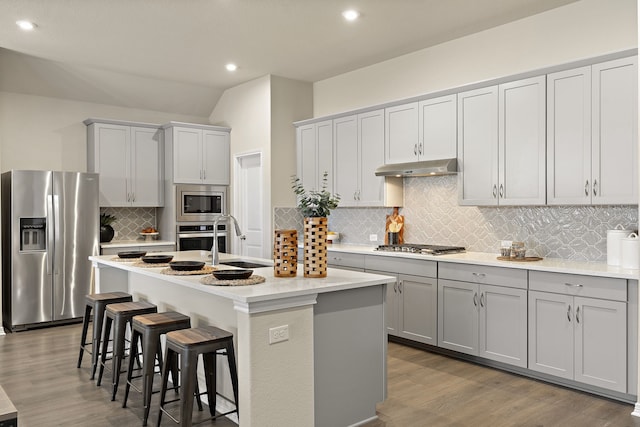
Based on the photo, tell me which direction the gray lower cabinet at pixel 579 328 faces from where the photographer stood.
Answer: facing the viewer and to the left of the viewer

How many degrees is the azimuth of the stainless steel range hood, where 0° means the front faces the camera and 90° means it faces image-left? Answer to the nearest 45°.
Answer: approximately 45°

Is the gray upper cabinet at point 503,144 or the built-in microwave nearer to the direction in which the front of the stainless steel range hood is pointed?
the built-in microwave

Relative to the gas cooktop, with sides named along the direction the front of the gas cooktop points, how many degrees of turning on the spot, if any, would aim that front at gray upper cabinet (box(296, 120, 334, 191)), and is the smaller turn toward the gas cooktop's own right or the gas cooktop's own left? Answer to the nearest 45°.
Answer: approximately 90° to the gas cooktop's own right

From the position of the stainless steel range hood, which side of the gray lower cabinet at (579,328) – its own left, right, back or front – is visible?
right

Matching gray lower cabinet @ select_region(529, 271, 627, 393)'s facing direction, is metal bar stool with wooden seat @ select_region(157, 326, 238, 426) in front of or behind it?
in front

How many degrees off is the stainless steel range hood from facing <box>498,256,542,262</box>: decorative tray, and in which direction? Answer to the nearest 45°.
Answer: approximately 90° to its left

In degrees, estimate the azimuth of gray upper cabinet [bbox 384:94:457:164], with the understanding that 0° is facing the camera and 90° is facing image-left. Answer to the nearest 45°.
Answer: approximately 45°

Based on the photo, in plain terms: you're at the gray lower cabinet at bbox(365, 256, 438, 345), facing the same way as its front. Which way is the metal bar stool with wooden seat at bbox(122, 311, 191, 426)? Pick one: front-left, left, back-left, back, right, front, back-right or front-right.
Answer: front

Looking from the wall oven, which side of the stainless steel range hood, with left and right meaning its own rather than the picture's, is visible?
right

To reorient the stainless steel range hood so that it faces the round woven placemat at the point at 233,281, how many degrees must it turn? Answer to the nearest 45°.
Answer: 0° — it already faces it

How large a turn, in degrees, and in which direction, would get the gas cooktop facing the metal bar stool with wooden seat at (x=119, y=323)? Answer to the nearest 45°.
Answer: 0° — it already faces it

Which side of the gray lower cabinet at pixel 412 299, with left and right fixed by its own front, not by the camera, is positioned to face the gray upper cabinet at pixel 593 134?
left

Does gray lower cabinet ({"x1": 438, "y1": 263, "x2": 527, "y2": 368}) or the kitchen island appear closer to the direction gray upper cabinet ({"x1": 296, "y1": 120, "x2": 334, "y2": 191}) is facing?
the kitchen island

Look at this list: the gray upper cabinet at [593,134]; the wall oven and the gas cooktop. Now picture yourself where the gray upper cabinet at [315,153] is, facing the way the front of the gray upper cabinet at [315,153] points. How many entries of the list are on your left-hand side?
2

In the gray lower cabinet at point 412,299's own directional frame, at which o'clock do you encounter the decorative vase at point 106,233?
The decorative vase is roughly at 2 o'clock from the gray lower cabinet.
